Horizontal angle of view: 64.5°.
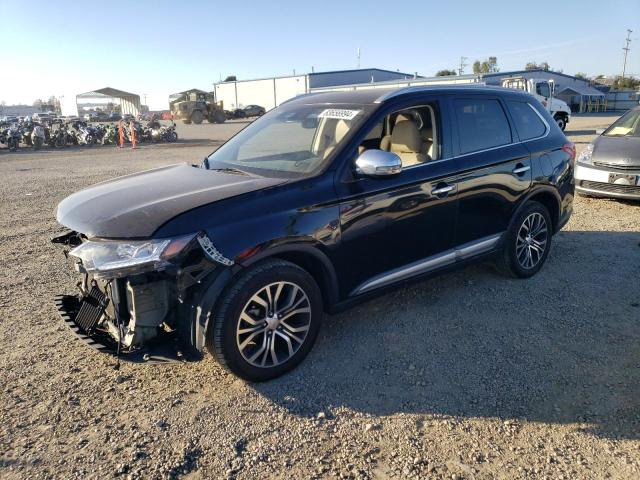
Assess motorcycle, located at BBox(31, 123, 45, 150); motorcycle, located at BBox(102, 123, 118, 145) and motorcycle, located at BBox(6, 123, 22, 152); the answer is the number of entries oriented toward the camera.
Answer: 3

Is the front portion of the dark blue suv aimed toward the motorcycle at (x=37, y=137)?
no

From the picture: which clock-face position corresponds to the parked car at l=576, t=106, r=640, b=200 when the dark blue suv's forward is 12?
The parked car is roughly at 6 o'clock from the dark blue suv.

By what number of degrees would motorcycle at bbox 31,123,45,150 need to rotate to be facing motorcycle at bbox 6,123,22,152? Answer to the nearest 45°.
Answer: approximately 90° to its right

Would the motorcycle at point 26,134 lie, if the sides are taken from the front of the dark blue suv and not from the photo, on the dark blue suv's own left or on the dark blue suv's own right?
on the dark blue suv's own right

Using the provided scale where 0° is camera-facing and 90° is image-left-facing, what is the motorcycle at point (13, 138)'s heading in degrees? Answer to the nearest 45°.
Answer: approximately 0°

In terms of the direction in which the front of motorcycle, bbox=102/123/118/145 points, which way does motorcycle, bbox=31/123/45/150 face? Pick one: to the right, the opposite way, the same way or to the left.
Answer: the same way

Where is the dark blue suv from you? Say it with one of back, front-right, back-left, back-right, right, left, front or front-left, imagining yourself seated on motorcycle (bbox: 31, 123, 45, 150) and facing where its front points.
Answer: front

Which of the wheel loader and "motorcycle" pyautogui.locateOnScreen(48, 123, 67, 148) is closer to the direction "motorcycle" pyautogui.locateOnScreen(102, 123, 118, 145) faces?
the motorcycle

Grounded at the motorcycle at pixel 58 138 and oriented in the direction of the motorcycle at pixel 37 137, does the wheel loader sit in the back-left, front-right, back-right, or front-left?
back-right

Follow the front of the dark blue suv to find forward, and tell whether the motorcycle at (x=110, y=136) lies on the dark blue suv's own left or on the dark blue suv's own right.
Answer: on the dark blue suv's own right

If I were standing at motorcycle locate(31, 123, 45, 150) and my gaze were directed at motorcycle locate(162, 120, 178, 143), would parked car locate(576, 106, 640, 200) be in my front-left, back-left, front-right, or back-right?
front-right

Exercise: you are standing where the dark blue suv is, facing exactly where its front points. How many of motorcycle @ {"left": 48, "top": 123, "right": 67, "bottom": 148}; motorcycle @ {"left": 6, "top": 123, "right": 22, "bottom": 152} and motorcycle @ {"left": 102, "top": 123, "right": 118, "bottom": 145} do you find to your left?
0

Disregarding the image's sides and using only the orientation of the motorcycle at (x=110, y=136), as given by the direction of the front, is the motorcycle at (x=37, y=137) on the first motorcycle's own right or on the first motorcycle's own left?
on the first motorcycle's own right

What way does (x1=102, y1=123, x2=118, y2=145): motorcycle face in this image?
toward the camera

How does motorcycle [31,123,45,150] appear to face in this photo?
toward the camera

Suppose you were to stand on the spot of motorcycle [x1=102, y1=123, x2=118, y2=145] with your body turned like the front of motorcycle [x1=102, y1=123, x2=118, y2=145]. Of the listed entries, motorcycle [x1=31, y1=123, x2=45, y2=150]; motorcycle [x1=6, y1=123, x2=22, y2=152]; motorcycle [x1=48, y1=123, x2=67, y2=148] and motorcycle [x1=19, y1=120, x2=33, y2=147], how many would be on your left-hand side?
0

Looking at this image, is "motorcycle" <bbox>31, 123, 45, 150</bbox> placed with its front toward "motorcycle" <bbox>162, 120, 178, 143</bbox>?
no
